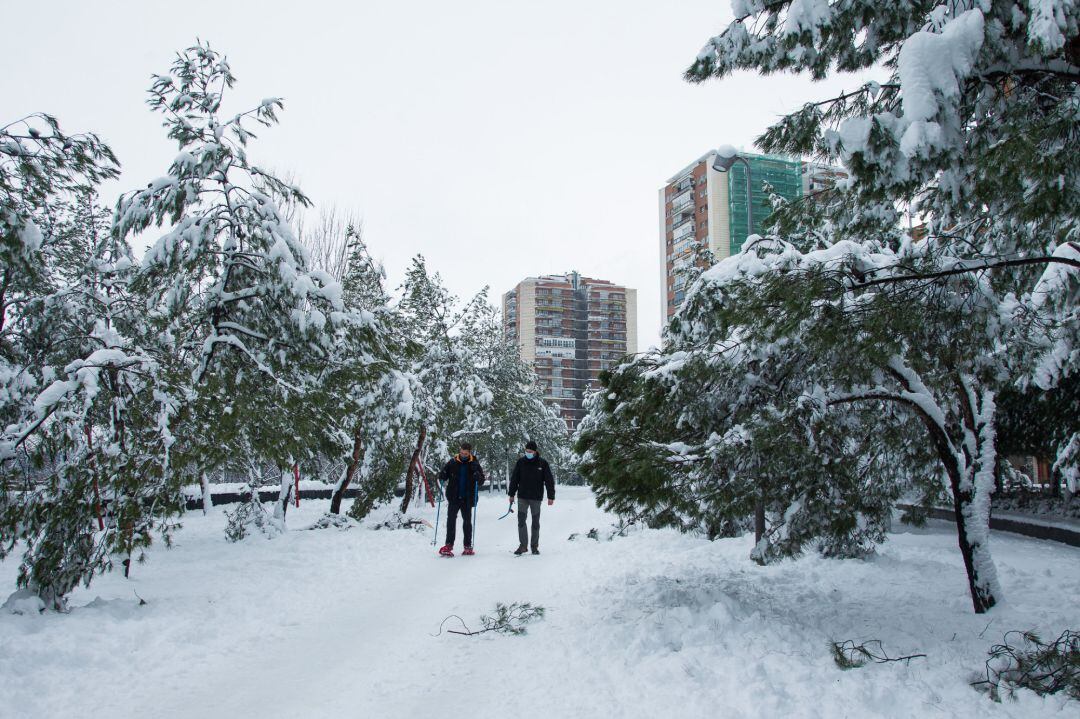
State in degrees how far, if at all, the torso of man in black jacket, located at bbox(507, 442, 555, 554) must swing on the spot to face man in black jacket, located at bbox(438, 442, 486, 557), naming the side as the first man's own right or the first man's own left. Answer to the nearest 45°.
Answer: approximately 90° to the first man's own right

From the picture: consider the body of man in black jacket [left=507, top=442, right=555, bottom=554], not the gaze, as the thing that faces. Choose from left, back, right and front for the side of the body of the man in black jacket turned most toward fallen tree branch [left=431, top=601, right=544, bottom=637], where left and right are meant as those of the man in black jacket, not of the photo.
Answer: front

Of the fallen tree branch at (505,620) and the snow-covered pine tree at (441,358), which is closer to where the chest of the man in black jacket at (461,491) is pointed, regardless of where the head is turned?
the fallen tree branch

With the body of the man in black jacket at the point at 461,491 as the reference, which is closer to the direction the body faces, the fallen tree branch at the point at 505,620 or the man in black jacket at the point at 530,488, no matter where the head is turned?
the fallen tree branch

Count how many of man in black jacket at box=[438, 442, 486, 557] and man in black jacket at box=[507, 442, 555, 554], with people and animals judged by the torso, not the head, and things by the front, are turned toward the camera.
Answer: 2

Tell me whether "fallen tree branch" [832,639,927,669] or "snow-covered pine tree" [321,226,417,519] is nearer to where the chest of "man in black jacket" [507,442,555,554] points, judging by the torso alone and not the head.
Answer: the fallen tree branch

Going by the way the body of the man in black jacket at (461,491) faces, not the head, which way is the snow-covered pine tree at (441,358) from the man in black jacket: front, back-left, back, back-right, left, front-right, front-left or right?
back

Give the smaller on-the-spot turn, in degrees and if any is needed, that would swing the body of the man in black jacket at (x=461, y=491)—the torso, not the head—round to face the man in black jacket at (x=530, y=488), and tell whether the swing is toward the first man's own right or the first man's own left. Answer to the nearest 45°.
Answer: approximately 90° to the first man's own left

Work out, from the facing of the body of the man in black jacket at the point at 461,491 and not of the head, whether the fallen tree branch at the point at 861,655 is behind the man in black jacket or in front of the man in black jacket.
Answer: in front

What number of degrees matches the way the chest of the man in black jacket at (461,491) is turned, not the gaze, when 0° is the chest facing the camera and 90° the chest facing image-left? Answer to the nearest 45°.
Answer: approximately 0°
